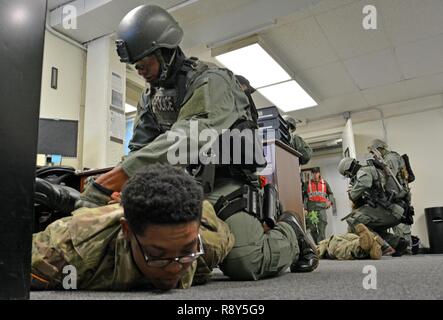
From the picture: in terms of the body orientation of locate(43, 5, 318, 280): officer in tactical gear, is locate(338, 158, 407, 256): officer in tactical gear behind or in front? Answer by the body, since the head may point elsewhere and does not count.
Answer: behind

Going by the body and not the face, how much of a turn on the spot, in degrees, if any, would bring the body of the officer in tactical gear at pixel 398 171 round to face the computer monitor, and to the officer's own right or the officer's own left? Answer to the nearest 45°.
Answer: approximately 45° to the officer's own left

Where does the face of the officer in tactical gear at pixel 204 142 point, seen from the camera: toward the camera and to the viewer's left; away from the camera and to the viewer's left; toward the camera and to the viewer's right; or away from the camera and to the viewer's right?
toward the camera and to the viewer's left

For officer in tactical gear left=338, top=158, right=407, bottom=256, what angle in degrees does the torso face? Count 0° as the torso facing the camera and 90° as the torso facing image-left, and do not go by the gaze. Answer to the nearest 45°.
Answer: approximately 90°

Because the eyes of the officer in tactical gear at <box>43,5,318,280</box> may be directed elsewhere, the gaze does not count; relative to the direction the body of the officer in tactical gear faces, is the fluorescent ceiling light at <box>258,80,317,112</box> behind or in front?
behind

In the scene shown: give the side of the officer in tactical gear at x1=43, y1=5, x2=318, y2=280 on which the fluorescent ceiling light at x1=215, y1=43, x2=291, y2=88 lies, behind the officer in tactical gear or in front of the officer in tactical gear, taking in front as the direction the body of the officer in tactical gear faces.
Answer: behind

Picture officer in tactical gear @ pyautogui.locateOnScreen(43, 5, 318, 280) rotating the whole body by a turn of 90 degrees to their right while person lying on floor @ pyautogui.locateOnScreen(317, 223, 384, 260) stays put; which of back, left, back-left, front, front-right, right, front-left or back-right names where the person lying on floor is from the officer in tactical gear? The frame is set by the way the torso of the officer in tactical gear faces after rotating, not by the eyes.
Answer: right

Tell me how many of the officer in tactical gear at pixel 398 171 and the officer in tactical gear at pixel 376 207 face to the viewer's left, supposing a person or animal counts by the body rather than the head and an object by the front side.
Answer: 2

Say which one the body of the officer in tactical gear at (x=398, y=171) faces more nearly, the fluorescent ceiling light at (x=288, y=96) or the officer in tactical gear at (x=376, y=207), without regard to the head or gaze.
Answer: the fluorescent ceiling light

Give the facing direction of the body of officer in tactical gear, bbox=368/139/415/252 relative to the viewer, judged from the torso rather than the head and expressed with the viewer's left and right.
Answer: facing to the left of the viewer
